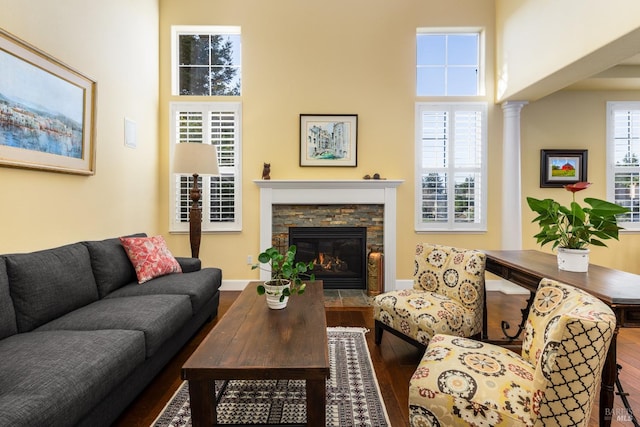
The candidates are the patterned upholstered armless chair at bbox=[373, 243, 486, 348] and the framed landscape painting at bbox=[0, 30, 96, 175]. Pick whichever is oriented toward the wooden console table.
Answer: the framed landscape painting

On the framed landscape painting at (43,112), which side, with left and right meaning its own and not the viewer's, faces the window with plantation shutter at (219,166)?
left

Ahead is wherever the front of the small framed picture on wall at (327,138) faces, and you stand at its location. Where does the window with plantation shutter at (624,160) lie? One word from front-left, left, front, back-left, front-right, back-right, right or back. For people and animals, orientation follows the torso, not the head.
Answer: left

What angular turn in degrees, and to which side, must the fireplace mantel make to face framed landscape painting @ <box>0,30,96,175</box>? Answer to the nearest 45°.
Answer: approximately 45° to its right

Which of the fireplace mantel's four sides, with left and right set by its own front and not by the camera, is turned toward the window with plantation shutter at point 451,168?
left

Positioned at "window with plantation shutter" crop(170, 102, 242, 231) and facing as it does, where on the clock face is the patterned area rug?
The patterned area rug is roughly at 12 o'clock from the window with plantation shutter.

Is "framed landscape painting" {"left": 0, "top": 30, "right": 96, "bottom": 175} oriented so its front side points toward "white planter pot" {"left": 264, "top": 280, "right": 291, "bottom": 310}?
yes

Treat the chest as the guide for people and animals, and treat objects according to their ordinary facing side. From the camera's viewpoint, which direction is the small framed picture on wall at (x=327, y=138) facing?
toward the camera

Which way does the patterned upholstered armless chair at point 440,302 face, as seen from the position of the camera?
facing the viewer and to the left of the viewer

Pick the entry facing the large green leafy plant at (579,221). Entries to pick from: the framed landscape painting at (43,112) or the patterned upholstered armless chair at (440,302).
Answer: the framed landscape painting

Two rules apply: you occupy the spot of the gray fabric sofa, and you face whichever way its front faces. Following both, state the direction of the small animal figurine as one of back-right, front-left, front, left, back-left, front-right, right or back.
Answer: left

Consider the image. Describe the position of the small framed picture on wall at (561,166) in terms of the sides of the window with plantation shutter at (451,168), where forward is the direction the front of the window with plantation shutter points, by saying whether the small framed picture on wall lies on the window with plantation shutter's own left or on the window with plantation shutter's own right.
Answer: on the window with plantation shutter's own left

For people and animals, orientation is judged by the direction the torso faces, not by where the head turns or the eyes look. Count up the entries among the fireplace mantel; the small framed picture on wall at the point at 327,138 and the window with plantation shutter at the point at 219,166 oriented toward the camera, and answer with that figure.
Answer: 3

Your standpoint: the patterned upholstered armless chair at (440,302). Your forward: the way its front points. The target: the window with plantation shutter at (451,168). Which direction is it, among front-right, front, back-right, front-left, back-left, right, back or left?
back-right

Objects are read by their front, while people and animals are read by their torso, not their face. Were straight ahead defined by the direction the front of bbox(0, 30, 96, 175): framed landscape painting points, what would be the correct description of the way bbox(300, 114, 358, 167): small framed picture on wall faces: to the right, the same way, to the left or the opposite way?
to the right

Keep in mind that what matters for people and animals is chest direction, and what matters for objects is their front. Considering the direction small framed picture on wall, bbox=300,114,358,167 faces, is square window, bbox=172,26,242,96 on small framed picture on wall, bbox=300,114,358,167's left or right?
on its right

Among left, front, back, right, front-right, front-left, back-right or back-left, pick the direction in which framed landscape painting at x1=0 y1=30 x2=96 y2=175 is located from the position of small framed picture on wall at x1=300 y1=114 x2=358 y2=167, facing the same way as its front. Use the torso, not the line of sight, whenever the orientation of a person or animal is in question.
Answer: front-right

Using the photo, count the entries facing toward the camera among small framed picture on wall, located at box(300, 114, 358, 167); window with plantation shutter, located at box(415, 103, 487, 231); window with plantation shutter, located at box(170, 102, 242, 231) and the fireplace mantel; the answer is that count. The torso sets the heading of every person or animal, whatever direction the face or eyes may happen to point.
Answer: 4

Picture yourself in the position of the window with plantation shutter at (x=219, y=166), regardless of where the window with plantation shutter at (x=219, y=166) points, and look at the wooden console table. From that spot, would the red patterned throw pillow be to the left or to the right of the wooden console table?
right
